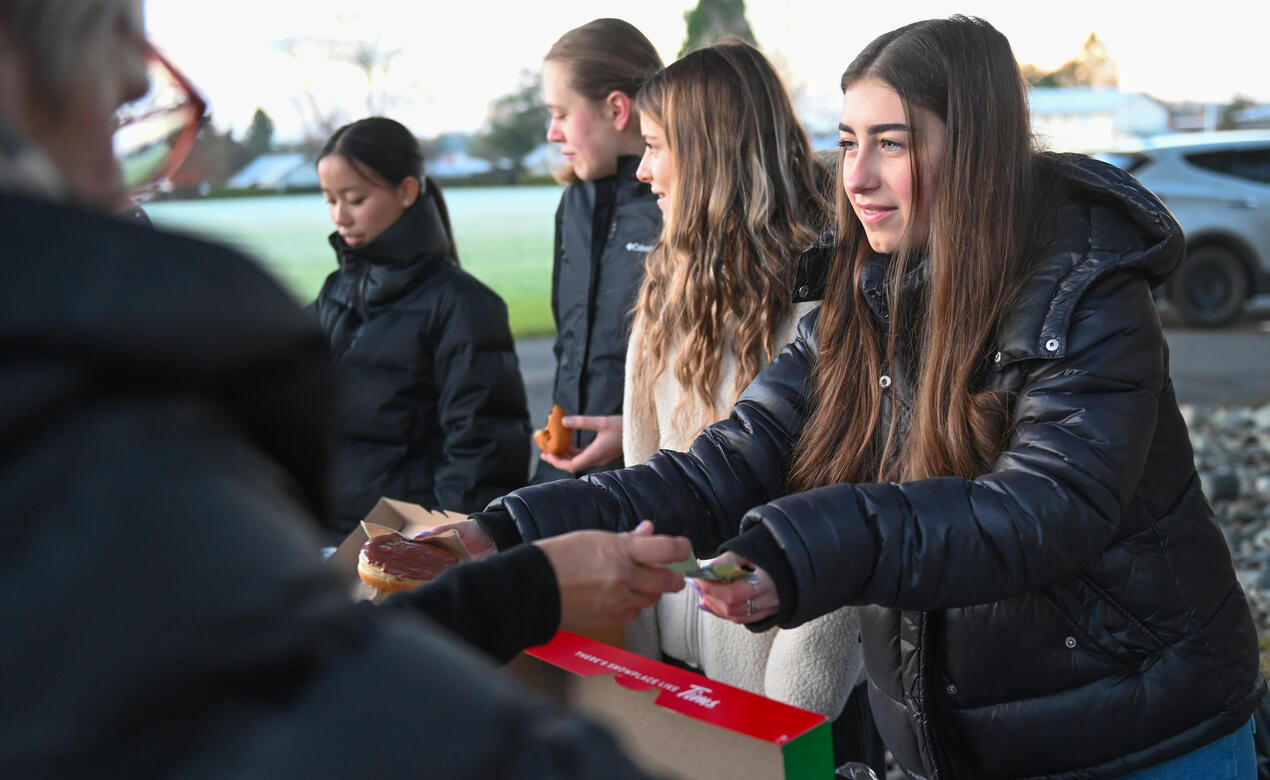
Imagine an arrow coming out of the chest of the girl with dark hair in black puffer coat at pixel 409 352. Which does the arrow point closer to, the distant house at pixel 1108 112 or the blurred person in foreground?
the blurred person in foreground

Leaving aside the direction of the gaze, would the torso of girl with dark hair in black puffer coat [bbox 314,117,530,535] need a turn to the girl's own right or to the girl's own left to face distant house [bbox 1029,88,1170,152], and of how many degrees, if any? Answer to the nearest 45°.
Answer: approximately 180°

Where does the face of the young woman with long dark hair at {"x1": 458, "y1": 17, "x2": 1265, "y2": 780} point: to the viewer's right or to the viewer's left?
to the viewer's left

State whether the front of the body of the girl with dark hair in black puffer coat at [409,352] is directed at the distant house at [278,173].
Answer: no

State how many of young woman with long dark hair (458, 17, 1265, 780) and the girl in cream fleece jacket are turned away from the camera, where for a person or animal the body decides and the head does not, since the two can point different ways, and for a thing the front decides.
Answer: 0

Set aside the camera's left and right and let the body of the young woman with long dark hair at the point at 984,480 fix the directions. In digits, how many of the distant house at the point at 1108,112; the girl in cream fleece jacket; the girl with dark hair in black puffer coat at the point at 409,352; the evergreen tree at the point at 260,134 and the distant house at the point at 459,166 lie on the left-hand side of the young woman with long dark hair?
0

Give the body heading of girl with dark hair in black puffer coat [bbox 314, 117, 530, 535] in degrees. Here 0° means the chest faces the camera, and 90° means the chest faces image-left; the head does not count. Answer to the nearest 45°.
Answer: approximately 45°

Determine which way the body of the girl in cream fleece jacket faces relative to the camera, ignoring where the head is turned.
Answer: to the viewer's left

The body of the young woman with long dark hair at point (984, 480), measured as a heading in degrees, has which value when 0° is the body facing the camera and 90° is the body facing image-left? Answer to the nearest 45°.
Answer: approximately 45°

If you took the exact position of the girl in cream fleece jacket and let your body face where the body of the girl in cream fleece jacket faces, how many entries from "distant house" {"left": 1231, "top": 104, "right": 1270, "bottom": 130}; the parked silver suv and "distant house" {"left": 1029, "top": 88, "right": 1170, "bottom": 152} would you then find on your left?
0

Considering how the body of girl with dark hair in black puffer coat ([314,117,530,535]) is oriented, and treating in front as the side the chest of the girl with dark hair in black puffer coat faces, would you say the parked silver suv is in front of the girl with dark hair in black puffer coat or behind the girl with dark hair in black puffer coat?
behind

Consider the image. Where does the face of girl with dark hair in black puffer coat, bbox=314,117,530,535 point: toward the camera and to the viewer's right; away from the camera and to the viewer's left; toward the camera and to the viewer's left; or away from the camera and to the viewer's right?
toward the camera and to the viewer's left

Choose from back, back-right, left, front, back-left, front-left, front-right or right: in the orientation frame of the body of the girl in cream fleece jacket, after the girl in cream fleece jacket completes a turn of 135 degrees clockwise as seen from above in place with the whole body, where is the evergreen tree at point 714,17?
front-left

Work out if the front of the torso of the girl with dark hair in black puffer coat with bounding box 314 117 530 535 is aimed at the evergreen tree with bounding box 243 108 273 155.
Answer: no

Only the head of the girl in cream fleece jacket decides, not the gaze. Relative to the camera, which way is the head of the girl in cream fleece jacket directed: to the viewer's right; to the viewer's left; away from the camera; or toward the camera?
to the viewer's left

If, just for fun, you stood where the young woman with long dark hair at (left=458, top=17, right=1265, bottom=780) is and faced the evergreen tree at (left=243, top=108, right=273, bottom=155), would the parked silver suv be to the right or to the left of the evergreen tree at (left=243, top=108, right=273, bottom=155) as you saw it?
right

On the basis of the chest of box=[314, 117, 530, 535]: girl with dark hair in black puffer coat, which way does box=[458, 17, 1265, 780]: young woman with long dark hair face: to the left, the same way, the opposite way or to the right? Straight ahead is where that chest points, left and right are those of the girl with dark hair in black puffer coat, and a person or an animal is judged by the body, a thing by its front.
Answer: the same way

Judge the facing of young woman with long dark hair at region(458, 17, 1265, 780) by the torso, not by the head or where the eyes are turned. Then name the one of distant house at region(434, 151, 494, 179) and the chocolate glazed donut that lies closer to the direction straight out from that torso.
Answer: the chocolate glazed donut
